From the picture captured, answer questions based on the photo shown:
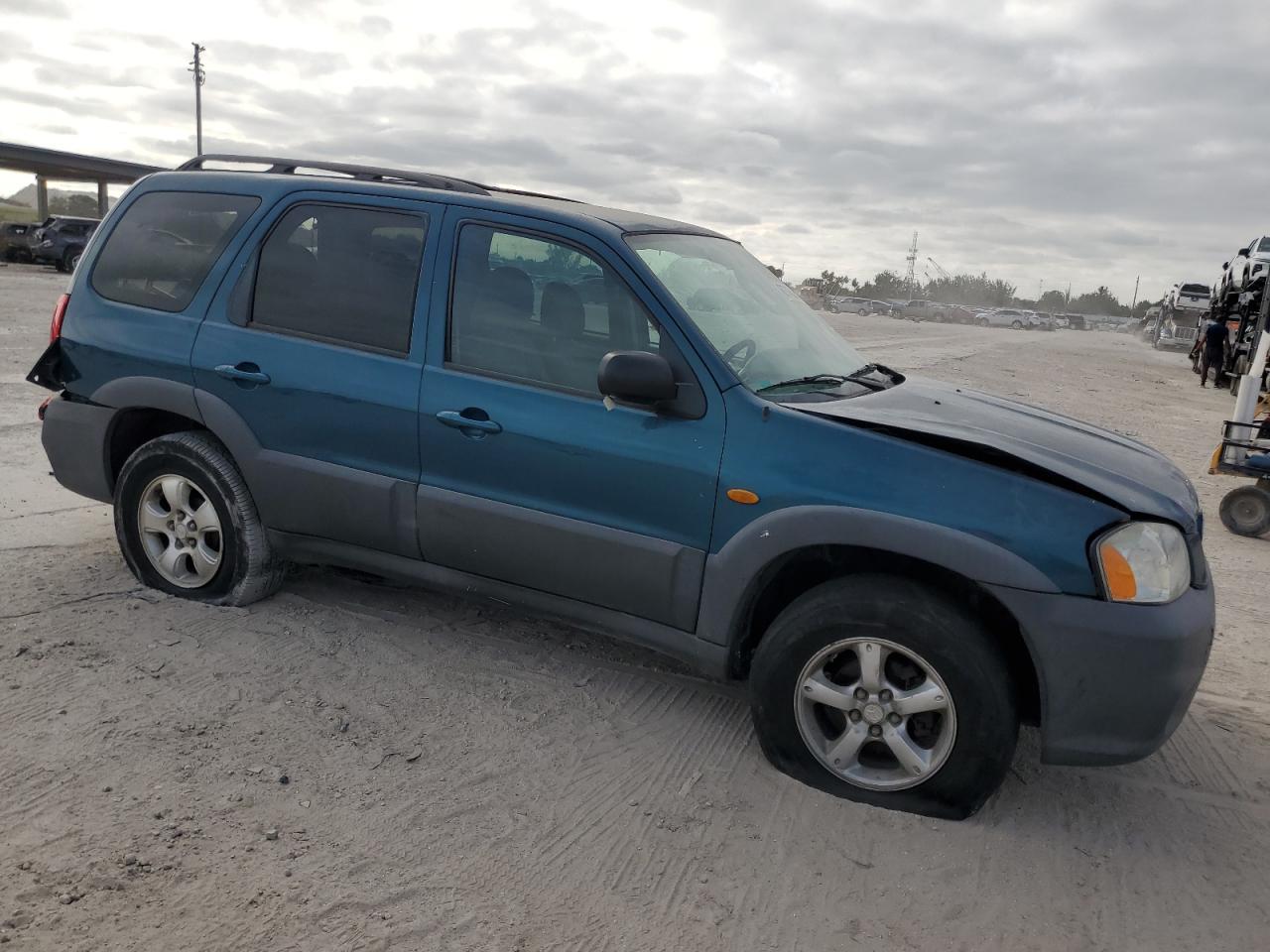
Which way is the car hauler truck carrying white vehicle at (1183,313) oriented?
toward the camera

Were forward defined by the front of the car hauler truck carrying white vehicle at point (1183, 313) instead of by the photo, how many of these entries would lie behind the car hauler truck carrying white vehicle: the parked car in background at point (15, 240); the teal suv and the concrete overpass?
0

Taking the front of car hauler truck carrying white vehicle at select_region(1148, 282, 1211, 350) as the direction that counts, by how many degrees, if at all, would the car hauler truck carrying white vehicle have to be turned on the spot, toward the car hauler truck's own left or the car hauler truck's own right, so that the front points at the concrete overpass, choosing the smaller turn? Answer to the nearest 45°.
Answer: approximately 45° to the car hauler truck's own right

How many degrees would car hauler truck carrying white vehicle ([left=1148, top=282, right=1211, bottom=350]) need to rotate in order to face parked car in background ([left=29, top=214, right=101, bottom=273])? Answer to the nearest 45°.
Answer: approximately 45° to its right

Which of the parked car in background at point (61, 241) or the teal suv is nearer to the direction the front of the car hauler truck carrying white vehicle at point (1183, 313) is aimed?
the teal suv

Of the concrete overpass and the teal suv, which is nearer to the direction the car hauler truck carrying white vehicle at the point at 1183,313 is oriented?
the teal suv

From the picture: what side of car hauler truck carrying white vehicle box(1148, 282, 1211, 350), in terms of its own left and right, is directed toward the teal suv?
front

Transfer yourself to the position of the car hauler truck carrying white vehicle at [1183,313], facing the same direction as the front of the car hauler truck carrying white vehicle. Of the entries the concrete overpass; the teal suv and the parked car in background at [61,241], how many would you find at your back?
0

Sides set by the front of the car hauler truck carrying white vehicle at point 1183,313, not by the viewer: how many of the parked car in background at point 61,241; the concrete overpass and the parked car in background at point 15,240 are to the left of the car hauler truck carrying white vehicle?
0

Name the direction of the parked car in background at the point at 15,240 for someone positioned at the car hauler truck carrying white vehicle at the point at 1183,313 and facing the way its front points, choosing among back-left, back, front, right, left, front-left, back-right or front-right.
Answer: front-right
